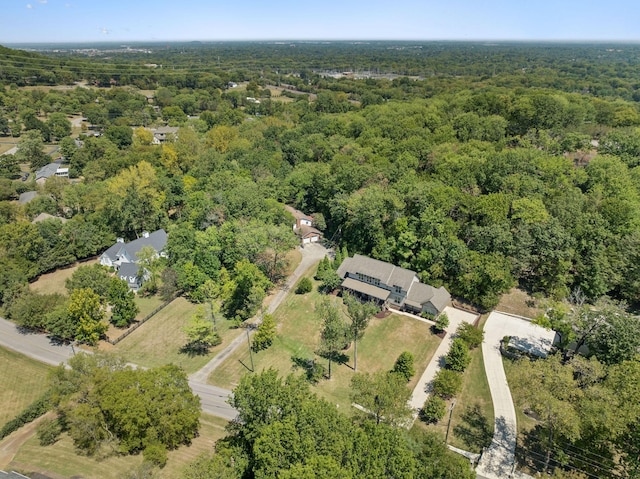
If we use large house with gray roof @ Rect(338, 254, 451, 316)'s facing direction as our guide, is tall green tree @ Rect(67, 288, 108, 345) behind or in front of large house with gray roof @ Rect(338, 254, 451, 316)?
in front

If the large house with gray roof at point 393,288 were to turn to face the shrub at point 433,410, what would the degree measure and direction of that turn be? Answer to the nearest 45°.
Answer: approximately 45° to its left

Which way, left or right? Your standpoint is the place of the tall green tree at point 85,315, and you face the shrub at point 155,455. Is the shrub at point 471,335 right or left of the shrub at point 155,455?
left

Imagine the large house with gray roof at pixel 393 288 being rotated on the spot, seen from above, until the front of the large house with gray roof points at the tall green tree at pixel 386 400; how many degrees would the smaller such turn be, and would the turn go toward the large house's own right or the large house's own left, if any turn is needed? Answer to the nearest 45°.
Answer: approximately 45° to the large house's own left

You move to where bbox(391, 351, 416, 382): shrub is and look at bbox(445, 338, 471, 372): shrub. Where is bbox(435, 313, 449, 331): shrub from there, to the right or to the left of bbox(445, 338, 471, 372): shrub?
left

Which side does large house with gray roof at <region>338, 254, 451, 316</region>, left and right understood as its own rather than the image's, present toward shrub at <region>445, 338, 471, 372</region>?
left

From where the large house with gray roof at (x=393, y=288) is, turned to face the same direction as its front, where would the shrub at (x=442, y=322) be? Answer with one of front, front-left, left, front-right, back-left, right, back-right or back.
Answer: left

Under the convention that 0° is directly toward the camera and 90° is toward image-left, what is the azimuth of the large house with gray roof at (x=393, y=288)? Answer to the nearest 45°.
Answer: approximately 45°

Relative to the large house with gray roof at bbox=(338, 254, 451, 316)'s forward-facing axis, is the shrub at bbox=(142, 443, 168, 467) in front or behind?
in front

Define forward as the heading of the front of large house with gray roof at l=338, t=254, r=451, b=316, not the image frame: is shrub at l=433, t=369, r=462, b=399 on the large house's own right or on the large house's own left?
on the large house's own left

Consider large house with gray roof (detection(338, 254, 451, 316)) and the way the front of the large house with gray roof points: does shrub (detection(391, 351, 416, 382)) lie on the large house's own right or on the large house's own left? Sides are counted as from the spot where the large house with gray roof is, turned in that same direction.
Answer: on the large house's own left
